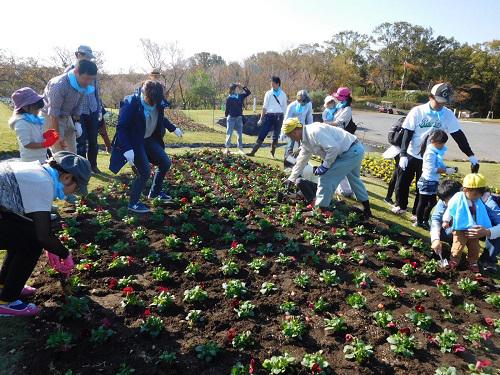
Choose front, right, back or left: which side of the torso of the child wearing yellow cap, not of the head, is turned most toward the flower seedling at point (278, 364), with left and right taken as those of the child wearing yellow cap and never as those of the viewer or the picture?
front

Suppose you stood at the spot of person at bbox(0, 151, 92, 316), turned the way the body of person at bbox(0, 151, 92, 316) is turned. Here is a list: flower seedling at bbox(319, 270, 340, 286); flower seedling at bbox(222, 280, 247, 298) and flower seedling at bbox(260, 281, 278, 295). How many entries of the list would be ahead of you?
3

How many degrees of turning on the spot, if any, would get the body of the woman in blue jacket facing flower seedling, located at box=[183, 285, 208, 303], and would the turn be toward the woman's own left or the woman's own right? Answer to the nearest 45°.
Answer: approximately 45° to the woman's own right

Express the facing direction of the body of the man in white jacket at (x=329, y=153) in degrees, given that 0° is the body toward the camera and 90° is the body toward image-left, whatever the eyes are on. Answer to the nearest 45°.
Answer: approximately 90°

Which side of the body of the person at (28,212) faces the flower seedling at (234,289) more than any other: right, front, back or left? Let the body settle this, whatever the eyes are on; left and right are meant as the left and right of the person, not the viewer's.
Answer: front

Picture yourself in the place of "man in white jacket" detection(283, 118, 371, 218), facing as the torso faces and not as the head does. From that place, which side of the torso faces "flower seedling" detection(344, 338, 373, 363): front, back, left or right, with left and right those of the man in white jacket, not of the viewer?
left

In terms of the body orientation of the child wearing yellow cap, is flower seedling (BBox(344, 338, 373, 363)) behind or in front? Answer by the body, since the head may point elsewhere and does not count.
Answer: in front

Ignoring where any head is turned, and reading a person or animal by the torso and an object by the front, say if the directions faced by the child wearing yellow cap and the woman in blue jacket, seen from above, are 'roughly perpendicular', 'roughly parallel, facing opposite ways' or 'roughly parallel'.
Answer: roughly perpendicular

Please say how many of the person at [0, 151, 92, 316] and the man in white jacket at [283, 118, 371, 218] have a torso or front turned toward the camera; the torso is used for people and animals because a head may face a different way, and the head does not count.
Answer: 0

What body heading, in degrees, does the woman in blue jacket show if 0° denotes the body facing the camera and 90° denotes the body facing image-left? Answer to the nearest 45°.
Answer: approximately 315°

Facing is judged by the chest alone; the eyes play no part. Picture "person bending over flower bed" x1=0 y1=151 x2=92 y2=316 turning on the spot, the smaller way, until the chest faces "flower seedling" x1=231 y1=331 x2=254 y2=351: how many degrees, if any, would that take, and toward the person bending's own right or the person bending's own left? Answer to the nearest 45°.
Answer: approximately 45° to the person bending's own right

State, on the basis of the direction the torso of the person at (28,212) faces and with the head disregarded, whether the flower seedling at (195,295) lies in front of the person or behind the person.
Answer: in front

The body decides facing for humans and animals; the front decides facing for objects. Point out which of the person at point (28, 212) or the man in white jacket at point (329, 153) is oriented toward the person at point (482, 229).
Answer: the person at point (28, 212)
